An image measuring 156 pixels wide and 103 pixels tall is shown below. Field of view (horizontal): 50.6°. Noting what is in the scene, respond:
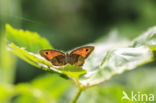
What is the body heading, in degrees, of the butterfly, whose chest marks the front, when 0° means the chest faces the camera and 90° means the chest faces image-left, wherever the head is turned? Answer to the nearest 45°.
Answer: approximately 180°
